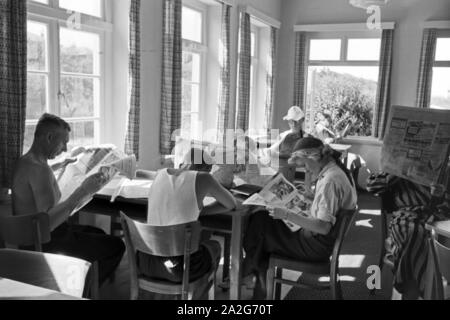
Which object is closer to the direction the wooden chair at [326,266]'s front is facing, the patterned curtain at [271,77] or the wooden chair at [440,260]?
the patterned curtain

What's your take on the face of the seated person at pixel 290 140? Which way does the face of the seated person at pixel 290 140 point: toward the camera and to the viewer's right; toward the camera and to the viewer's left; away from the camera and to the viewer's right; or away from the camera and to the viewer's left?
toward the camera and to the viewer's left

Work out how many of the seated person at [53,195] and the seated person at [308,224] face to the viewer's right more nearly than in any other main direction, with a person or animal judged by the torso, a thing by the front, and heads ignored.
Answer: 1

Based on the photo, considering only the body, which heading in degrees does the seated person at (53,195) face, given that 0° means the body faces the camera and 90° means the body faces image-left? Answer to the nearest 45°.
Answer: approximately 270°

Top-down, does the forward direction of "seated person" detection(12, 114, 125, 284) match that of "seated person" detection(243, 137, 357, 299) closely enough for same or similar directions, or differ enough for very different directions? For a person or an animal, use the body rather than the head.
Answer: very different directions

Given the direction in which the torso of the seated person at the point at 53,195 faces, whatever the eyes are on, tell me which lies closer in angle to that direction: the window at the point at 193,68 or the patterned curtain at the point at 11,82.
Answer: the window

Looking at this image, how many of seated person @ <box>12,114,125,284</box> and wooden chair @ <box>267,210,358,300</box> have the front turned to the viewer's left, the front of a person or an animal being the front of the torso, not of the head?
1

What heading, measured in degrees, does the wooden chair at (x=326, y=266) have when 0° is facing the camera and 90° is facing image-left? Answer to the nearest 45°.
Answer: approximately 90°

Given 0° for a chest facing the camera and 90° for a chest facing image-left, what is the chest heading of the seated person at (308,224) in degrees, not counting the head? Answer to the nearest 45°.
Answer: approximately 90°

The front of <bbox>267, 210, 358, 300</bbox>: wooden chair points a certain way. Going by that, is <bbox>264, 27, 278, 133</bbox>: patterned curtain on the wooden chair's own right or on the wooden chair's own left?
on the wooden chair's own right

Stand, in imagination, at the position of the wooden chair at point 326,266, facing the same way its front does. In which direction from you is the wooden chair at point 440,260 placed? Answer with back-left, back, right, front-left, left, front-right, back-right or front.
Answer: back-left

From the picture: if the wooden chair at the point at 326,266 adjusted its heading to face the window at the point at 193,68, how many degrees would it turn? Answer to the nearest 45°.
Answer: approximately 45° to its right

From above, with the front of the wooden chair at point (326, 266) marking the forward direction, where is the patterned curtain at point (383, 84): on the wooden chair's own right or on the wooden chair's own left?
on the wooden chair's own right

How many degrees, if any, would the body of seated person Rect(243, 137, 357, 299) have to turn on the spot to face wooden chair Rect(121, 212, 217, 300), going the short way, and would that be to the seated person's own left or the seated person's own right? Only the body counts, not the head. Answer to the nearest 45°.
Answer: approximately 45° to the seated person's own left

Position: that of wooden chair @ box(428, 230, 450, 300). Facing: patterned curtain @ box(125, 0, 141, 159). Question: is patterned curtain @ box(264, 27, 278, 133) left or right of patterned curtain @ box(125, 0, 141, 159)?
right
